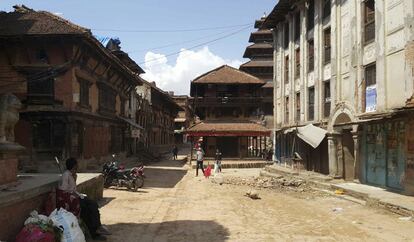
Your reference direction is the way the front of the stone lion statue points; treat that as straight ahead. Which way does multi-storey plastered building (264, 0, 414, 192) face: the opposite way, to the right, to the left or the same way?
the opposite way

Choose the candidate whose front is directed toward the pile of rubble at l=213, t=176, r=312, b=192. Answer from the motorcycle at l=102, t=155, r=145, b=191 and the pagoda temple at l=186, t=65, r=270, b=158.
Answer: the pagoda temple

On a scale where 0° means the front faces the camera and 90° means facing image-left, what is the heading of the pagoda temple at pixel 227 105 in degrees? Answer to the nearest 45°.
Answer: approximately 0°

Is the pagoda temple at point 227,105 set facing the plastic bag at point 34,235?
yes

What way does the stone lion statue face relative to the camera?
to the viewer's right
